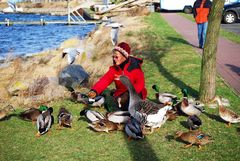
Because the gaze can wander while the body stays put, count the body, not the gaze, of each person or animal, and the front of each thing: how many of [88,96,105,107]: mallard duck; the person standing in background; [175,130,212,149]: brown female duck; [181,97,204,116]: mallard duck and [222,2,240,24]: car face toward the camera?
1

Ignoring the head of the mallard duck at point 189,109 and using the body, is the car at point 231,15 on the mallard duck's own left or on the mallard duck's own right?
on the mallard duck's own right

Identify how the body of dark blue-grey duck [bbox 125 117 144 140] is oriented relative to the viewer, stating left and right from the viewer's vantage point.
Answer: facing away from the viewer and to the left of the viewer

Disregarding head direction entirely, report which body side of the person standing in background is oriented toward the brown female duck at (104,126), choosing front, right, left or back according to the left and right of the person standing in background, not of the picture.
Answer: front

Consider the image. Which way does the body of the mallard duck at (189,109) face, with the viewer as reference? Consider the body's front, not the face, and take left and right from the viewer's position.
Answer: facing to the left of the viewer

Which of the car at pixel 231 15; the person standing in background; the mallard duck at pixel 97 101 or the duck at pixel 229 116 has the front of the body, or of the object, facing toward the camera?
the person standing in background

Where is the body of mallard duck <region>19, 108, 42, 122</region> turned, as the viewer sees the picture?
to the viewer's right

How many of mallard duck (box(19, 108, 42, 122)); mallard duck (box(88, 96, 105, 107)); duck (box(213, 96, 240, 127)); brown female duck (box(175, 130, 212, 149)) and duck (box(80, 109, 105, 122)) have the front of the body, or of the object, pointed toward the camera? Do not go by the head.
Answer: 0

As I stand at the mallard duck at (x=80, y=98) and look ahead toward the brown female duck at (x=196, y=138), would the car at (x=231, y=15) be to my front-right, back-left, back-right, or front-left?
back-left

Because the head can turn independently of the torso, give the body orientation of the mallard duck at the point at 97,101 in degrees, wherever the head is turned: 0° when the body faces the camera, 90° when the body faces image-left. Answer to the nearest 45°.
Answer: approximately 270°
